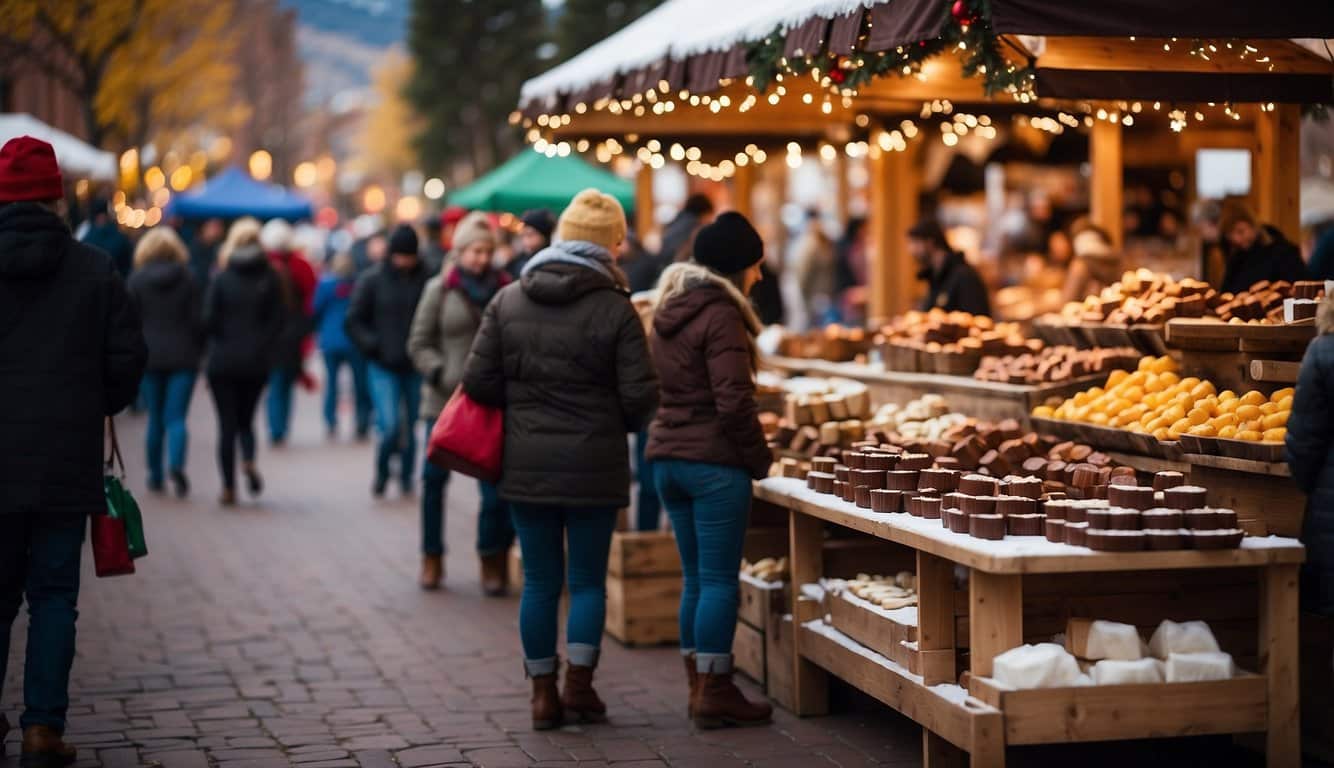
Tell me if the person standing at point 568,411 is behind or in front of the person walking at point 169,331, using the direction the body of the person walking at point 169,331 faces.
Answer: behind

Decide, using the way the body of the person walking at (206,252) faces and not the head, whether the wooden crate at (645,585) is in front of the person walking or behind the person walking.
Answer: behind

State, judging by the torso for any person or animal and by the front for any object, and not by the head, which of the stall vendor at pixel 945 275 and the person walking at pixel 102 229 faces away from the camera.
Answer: the person walking

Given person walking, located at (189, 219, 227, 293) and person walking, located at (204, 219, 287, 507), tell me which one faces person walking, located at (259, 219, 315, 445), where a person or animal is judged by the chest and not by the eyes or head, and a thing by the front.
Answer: person walking, located at (204, 219, 287, 507)

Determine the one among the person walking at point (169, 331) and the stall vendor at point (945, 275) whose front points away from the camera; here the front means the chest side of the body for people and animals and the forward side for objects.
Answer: the person walking

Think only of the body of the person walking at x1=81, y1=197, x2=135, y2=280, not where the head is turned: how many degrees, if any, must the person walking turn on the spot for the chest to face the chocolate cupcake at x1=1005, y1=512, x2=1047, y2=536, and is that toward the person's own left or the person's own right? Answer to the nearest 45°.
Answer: approximately 180°

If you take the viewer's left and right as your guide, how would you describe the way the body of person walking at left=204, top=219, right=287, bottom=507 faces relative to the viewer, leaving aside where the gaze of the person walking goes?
facing away from the viewer

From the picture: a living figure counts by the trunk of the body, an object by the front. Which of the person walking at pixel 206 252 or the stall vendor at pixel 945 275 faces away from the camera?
the person walking

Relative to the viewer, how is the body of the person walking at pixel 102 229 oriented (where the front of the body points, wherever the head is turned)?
away from the camera

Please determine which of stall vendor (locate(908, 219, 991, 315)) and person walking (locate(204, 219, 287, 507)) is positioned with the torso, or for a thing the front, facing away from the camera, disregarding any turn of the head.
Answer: the person walking

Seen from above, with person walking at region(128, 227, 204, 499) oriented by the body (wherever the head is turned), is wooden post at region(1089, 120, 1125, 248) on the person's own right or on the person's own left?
on the person's own right

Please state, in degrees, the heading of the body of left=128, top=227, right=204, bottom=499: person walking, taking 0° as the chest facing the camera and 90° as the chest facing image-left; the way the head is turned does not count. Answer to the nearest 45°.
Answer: approximately 180°

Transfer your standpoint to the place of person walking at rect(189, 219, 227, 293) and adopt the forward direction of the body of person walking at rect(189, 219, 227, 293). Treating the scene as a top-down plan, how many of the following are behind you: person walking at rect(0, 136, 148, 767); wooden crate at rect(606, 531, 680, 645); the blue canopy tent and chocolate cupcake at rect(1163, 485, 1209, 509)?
3

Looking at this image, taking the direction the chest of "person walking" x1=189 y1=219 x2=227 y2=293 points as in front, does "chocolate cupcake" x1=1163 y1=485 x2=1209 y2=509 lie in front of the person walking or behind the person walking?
behind
